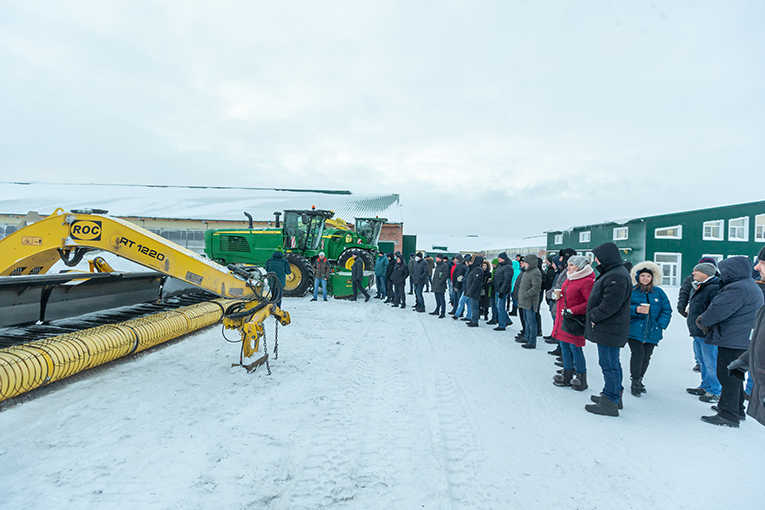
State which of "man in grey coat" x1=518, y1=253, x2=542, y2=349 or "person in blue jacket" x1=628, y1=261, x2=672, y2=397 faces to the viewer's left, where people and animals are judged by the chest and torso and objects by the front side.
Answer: the man in grey coat

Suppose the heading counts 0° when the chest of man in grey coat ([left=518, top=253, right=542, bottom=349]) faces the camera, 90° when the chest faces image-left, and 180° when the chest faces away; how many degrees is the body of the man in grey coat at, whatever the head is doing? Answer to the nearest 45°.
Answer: approximately 90°

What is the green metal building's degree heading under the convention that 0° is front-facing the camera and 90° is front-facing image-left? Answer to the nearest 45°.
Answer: approximately 45°

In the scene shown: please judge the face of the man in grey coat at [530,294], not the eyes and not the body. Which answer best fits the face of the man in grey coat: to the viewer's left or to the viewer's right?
to the viewer's left

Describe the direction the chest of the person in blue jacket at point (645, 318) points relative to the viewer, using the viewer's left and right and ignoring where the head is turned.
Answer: facing the viewer

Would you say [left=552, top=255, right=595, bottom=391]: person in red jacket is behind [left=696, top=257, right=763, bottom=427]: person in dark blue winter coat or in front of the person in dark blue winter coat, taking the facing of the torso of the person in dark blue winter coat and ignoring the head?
in front

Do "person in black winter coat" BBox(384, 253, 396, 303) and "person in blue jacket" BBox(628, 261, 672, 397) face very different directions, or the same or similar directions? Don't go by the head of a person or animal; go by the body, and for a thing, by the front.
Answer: same or similar directions

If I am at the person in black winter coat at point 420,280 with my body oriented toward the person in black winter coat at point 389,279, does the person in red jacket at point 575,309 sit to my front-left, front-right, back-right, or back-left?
back-left

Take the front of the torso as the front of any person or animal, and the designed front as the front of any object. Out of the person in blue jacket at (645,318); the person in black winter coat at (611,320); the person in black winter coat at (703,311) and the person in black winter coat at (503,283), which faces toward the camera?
the person in blue jacket

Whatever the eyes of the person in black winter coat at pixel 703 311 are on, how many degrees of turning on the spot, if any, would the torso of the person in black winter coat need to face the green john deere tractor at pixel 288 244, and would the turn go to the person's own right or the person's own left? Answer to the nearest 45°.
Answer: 0° — they already face it

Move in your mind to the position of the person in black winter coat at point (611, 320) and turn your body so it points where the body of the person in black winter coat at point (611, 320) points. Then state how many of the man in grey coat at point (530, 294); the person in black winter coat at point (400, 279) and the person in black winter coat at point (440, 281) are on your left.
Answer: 0

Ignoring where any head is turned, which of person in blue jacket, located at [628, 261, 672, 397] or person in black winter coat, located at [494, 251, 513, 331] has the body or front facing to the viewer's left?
the person in black winter coat

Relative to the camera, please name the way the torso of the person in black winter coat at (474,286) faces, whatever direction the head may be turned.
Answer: to the viewer's left

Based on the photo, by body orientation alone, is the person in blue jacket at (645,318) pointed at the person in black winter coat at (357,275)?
no

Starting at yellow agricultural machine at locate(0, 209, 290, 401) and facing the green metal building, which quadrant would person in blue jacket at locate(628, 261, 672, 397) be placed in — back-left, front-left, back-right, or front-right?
front-right

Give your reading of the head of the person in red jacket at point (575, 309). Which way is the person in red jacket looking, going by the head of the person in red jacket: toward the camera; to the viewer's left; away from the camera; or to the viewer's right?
to the viewer's left

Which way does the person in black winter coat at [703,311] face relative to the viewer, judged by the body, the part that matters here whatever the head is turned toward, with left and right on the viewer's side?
facing to the left of the viewer

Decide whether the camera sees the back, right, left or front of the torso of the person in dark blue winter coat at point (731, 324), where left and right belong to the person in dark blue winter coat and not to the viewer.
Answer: left

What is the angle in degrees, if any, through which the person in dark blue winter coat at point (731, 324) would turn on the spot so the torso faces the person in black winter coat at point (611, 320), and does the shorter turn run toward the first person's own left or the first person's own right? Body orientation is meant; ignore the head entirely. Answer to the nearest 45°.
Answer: approximately 45° to the first person's own left
